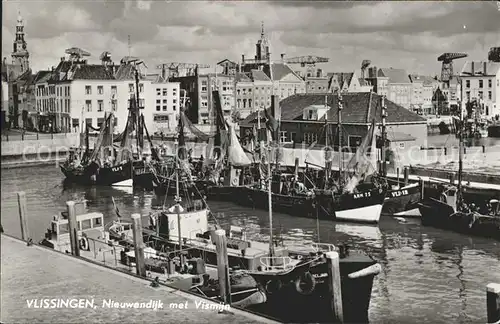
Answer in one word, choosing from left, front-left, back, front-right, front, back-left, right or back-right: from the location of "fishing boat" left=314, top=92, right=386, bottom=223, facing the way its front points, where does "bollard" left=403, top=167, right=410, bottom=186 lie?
left

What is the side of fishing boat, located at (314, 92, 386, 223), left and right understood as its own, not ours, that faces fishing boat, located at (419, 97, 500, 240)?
front

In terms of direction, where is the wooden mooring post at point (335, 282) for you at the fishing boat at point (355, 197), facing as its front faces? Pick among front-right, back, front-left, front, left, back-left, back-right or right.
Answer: front-right

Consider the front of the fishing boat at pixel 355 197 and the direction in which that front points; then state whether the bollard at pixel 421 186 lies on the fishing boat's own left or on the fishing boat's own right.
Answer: on the fishing boat's own left

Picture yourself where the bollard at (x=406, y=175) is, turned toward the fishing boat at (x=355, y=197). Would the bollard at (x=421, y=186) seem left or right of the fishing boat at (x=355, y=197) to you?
left

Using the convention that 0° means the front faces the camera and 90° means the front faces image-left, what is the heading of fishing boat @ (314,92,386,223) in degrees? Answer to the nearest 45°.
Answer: approximately 315°

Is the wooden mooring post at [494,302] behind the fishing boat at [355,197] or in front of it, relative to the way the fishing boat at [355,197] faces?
in front

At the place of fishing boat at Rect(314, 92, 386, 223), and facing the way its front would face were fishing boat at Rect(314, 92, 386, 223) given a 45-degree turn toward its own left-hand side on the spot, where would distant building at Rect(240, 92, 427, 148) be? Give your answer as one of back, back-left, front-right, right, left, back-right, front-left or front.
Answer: left
